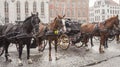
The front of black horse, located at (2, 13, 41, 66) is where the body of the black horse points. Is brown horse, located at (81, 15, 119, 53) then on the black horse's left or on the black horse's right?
on the black horse's left
